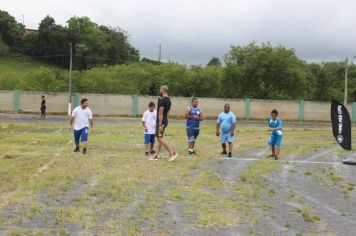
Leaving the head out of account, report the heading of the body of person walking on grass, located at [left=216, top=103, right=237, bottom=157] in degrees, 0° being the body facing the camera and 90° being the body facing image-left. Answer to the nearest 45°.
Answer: approximately 0°

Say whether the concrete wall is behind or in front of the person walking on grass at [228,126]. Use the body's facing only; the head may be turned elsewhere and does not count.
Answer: behind

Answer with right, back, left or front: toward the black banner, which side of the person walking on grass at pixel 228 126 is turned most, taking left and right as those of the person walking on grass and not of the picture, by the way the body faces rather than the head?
left

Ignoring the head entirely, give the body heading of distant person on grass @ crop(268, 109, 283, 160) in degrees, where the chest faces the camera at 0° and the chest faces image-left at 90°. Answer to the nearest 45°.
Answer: approximately 45°

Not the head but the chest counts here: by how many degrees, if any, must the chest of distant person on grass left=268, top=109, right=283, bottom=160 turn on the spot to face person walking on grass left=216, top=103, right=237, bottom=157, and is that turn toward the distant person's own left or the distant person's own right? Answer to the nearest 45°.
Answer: approximately 45° to the distant person's own right

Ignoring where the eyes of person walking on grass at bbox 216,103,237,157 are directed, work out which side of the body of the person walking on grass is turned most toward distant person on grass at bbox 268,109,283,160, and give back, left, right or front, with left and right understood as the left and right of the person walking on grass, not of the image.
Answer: left

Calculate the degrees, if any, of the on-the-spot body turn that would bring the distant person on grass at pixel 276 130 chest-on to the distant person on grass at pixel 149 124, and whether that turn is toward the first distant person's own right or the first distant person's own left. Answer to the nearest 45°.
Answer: approximately 45° to the first distant person's own right
